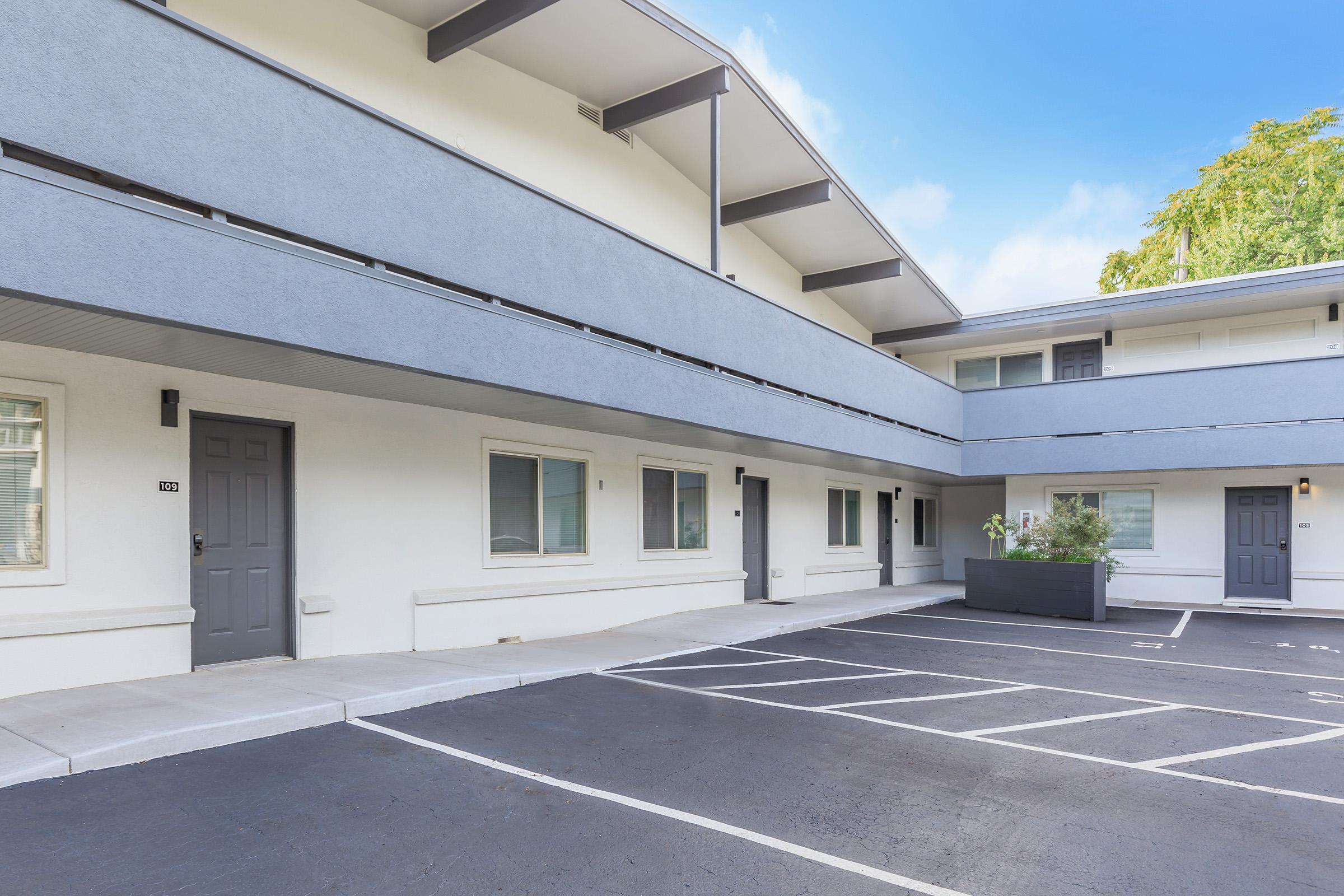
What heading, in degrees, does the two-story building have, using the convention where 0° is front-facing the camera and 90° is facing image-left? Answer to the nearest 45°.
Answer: approximately 315°

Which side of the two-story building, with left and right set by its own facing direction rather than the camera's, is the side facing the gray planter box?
front

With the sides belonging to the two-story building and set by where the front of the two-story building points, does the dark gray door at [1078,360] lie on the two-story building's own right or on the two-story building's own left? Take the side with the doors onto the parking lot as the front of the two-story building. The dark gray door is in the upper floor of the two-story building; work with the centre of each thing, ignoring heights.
on the two-story building's own left
